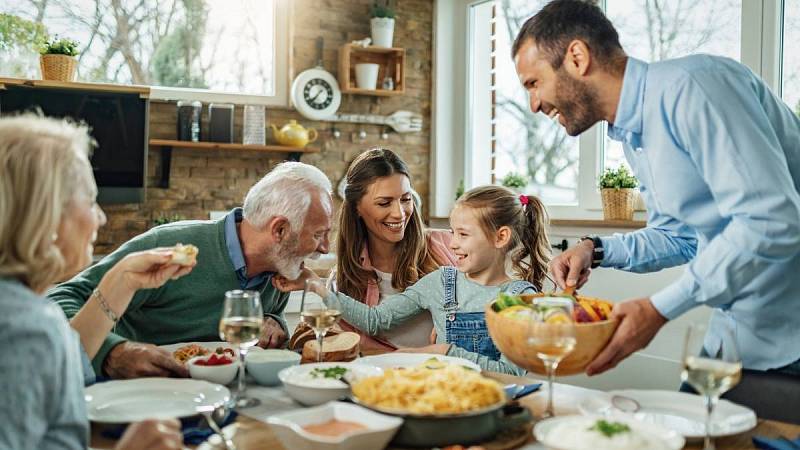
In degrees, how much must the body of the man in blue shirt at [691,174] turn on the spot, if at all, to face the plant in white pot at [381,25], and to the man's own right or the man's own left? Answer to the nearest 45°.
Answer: approximately 45° to the man's own right

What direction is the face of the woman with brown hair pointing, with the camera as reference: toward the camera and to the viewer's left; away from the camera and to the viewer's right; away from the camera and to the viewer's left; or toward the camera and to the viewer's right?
toward the camera and to the viewer's right

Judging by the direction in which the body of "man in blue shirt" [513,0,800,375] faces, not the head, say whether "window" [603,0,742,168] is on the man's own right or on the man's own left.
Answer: on the man's own right

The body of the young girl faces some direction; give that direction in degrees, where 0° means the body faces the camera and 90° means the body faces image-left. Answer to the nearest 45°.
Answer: approximately 45°

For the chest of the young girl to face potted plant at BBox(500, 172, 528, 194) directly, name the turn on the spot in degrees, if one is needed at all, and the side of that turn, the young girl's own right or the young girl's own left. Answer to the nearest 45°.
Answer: approximately 135° to the young girl's own right

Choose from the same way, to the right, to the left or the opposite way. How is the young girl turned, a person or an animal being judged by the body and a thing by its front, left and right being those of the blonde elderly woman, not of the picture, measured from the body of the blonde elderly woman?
the opposite way

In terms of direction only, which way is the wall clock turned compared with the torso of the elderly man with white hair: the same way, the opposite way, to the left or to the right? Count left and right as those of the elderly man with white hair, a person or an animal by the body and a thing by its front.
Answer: to the right

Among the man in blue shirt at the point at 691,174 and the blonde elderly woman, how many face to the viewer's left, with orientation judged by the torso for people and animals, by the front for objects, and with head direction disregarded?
1

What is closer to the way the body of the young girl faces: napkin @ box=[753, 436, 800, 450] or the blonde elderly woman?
the blonde elderly woman

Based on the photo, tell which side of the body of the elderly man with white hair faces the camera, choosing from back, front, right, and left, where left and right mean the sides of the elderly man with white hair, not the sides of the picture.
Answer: right

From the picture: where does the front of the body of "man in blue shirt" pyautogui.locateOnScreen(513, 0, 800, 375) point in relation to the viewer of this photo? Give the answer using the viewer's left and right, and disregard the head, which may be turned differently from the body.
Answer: facing to the left of the viewer

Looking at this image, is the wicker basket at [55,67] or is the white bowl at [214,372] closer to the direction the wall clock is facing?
the white bowl
